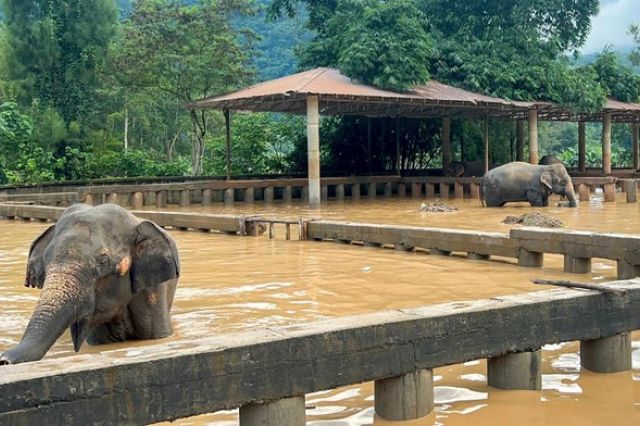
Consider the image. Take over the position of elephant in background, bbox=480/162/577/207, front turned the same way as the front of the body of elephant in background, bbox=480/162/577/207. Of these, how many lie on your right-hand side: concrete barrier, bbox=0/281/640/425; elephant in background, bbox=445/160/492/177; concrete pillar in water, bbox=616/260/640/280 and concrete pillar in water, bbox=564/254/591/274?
3

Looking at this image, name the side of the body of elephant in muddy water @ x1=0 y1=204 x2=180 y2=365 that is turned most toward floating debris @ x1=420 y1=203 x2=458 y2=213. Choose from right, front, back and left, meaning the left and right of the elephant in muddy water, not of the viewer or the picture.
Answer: back

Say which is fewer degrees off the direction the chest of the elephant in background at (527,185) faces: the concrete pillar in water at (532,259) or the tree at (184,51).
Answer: the concrete pillar in water

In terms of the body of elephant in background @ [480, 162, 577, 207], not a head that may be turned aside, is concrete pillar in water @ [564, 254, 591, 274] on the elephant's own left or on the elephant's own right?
on the elephant's own right

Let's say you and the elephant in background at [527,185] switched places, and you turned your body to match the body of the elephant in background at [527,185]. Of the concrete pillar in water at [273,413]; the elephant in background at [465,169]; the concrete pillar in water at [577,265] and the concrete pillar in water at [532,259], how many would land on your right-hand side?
3

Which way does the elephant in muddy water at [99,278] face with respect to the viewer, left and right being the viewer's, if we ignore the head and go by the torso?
facing the viewer and to the left of the viewer

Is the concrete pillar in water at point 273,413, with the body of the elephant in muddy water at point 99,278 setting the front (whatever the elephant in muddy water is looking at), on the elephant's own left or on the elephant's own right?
on the elephant's own left

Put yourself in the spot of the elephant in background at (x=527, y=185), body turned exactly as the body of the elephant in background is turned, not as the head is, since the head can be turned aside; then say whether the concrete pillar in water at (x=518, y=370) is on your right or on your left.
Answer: on your right

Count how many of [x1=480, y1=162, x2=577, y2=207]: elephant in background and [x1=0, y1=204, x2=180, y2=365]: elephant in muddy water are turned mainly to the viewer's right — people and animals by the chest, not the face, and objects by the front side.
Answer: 1

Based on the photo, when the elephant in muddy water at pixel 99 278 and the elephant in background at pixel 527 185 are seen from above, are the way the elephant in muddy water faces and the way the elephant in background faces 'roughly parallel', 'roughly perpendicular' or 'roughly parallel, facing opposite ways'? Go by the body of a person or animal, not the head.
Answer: roughly perpendicular

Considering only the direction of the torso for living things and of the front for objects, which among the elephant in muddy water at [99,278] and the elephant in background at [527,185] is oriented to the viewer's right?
the elephant in background

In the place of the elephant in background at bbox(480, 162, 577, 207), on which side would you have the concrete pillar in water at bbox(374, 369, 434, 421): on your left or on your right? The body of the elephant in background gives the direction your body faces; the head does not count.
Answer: on your right

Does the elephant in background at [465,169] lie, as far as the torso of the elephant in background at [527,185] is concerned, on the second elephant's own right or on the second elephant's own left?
on the second elephant's own left

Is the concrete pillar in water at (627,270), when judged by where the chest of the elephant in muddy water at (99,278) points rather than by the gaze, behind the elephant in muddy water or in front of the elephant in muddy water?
behind

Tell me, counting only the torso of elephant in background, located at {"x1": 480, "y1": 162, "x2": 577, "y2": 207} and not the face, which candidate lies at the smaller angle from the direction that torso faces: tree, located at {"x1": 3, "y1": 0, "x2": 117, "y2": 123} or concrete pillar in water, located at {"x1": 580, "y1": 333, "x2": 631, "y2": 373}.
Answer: the concrete pillar in water

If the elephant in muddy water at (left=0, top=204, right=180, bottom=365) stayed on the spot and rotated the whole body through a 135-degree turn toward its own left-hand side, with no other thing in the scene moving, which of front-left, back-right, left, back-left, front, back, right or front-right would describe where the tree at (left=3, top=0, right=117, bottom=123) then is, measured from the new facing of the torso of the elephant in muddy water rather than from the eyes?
left

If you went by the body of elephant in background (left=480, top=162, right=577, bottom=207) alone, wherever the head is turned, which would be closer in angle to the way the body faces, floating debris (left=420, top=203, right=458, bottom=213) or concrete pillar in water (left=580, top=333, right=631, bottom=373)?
the concrete pillar in water

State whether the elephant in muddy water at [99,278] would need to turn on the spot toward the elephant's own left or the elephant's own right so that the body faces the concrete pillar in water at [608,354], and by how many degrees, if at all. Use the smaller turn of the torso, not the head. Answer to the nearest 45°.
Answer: approximately 135° to the elephant's own left

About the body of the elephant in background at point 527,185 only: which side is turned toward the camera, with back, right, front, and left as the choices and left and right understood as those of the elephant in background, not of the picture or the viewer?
right
